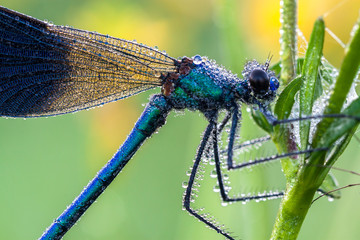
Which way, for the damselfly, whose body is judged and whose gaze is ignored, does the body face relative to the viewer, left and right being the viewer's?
facing to the right of the viewer
